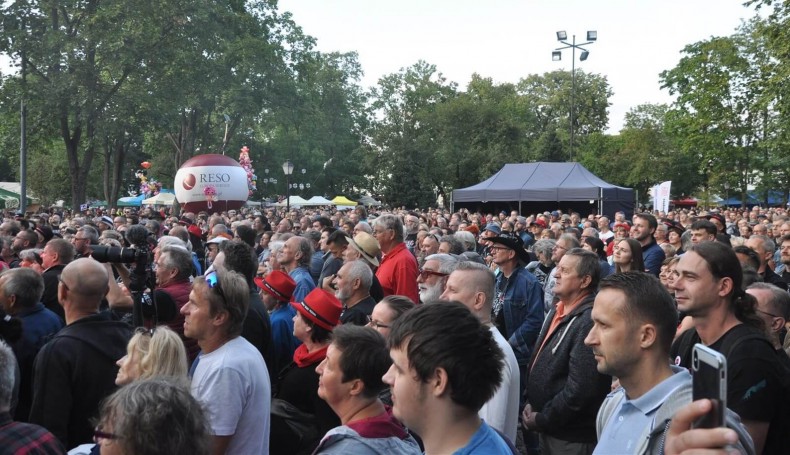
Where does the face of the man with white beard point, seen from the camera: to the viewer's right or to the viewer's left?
to the viewer's left

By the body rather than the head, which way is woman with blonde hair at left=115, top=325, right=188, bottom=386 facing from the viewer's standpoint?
to the viewer's left

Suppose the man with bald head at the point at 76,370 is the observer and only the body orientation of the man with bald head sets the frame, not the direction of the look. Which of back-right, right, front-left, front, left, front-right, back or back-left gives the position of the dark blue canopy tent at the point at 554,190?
right

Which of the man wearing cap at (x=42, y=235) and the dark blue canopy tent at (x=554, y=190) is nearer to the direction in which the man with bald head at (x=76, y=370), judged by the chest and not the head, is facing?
the man wearing cap

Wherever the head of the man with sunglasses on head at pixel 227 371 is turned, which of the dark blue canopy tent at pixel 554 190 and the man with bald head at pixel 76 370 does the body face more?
the man with bald head

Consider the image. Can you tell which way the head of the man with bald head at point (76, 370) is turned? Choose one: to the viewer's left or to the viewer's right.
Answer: to the viewer's left

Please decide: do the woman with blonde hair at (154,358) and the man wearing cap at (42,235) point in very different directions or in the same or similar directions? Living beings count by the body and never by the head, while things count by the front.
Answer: same or similar directions
